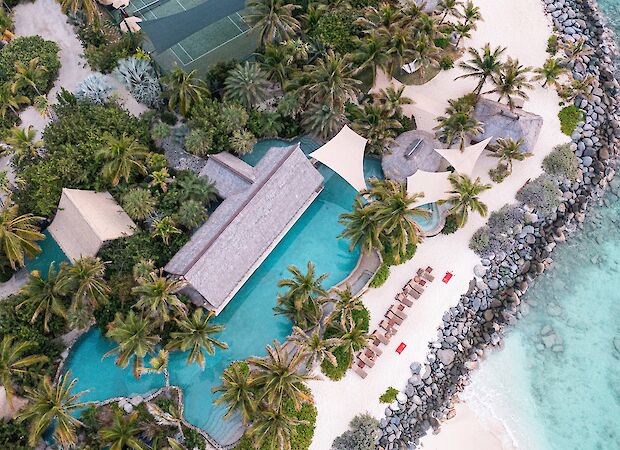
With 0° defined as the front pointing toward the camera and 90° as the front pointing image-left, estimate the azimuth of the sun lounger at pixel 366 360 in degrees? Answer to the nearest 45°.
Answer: approximately 315°

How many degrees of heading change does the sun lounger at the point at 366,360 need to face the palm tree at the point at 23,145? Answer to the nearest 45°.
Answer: approximately 135° to its right

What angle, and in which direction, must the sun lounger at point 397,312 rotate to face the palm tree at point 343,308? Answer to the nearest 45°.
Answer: approximately 90° to its right

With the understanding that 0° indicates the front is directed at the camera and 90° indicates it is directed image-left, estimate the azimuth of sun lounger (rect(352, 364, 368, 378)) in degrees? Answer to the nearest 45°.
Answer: approximately 315°
